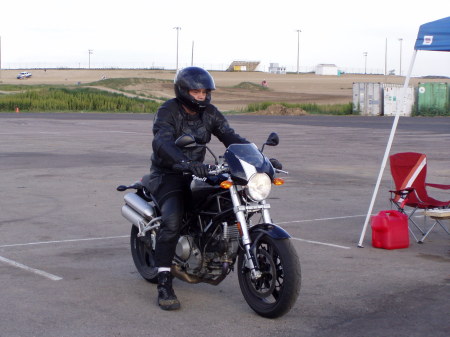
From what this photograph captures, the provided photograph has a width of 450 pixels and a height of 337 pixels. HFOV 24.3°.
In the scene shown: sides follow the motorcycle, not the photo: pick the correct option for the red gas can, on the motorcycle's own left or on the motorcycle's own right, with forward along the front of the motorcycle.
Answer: on the motorcycle's own left

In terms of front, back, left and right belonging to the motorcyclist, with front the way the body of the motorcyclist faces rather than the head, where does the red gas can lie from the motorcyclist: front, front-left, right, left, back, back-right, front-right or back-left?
left

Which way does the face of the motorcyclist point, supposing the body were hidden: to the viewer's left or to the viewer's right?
to the viewer's right

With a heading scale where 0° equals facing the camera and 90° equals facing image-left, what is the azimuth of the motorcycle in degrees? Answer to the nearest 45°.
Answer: approximately 315°

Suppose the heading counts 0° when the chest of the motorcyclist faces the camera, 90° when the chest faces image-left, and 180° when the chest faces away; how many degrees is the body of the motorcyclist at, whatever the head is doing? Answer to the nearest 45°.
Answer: approximately 315°
